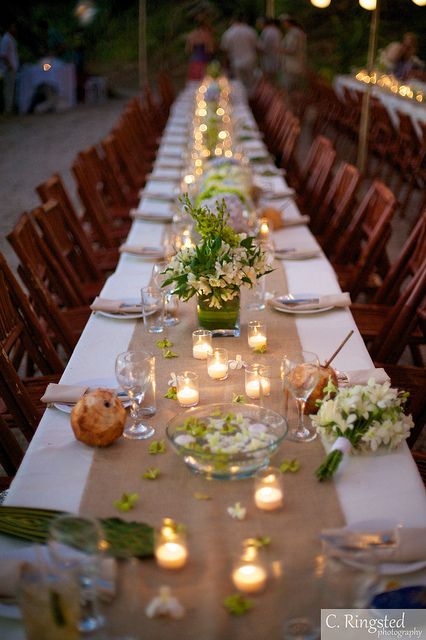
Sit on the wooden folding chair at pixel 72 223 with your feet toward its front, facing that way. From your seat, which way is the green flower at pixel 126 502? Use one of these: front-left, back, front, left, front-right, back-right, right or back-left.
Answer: right

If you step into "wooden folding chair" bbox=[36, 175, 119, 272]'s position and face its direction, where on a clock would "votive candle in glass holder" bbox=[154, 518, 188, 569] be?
The votive candle in glass holder is roughly at 3 o'clock from the wooden folding chair.

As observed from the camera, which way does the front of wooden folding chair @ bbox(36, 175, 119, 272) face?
facing to the right of the viewer

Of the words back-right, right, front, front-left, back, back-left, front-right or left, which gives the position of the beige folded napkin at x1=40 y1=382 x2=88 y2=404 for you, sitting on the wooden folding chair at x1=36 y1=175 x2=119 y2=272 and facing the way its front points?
right

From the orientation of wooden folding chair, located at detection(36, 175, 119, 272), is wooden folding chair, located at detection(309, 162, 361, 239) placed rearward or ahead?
ahead

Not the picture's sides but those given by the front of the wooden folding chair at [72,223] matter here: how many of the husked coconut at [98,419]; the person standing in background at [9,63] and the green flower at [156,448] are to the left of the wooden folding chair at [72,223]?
1

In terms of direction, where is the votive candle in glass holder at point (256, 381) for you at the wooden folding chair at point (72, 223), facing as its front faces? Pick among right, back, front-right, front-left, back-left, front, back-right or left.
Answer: right

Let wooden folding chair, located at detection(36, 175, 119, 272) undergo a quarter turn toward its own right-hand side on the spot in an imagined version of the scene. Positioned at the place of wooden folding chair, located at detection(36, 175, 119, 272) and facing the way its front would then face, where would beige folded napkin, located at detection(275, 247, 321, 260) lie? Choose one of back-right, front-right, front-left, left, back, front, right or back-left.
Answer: front-left

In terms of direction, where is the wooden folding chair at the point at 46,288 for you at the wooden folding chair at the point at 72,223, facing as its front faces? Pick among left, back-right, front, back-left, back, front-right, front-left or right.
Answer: right

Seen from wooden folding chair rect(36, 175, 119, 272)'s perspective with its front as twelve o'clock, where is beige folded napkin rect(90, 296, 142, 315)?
The beige folded napkin is roughly at 3 o'clock from the wooden folding chair.

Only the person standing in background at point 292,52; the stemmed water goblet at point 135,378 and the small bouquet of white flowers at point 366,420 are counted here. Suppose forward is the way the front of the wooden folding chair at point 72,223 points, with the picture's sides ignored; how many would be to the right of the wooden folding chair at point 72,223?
2

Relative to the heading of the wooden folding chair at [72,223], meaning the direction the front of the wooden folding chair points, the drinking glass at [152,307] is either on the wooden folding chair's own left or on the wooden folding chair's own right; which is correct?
on the wooden folding chair's own right

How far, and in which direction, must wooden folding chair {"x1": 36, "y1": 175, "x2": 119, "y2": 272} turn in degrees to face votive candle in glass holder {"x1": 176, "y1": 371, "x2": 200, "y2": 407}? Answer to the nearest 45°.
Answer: approximately 90° to its right

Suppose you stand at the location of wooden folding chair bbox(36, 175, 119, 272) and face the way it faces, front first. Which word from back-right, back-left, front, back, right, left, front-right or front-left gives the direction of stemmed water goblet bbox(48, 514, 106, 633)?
right

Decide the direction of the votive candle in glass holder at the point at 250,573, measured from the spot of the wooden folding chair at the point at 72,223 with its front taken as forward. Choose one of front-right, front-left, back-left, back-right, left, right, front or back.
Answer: right
